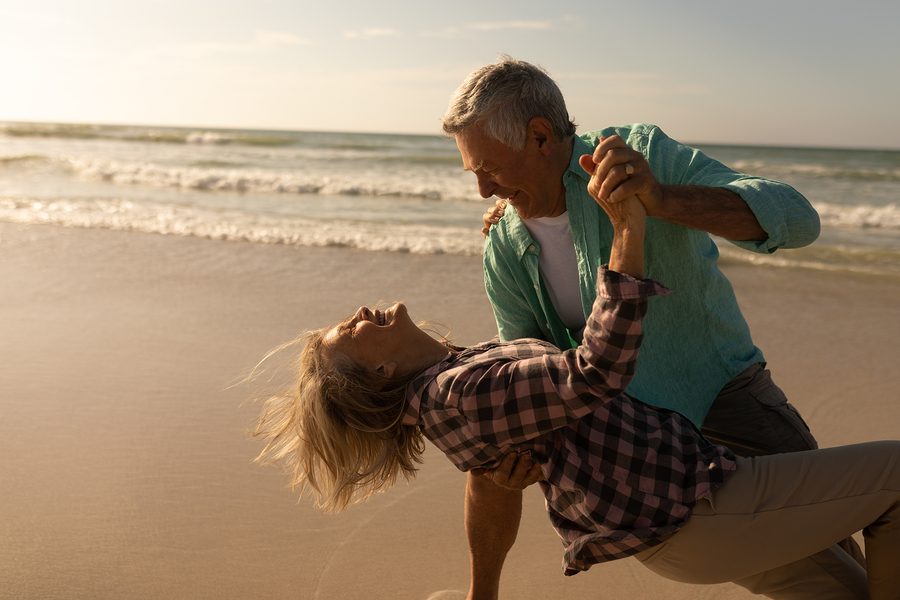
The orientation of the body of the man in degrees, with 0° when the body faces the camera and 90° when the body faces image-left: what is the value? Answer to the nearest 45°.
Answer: approximately 45°

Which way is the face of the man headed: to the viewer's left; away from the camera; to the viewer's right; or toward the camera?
to the viewer's left
